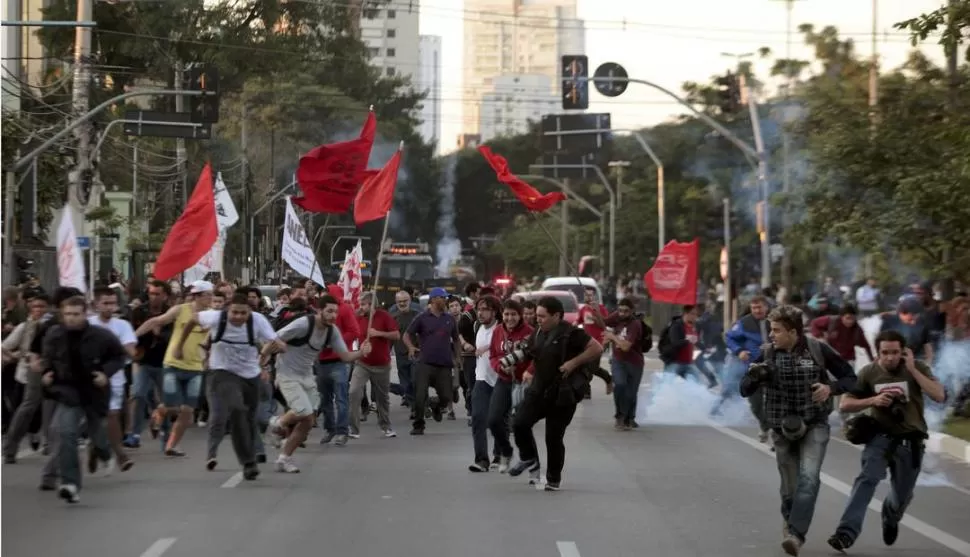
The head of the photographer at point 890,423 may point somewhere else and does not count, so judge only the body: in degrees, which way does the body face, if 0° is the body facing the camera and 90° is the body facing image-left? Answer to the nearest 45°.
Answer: approximately 0°

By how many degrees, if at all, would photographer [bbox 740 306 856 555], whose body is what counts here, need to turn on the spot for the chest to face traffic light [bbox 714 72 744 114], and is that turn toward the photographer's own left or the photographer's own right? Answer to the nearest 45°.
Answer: approximately 180°
